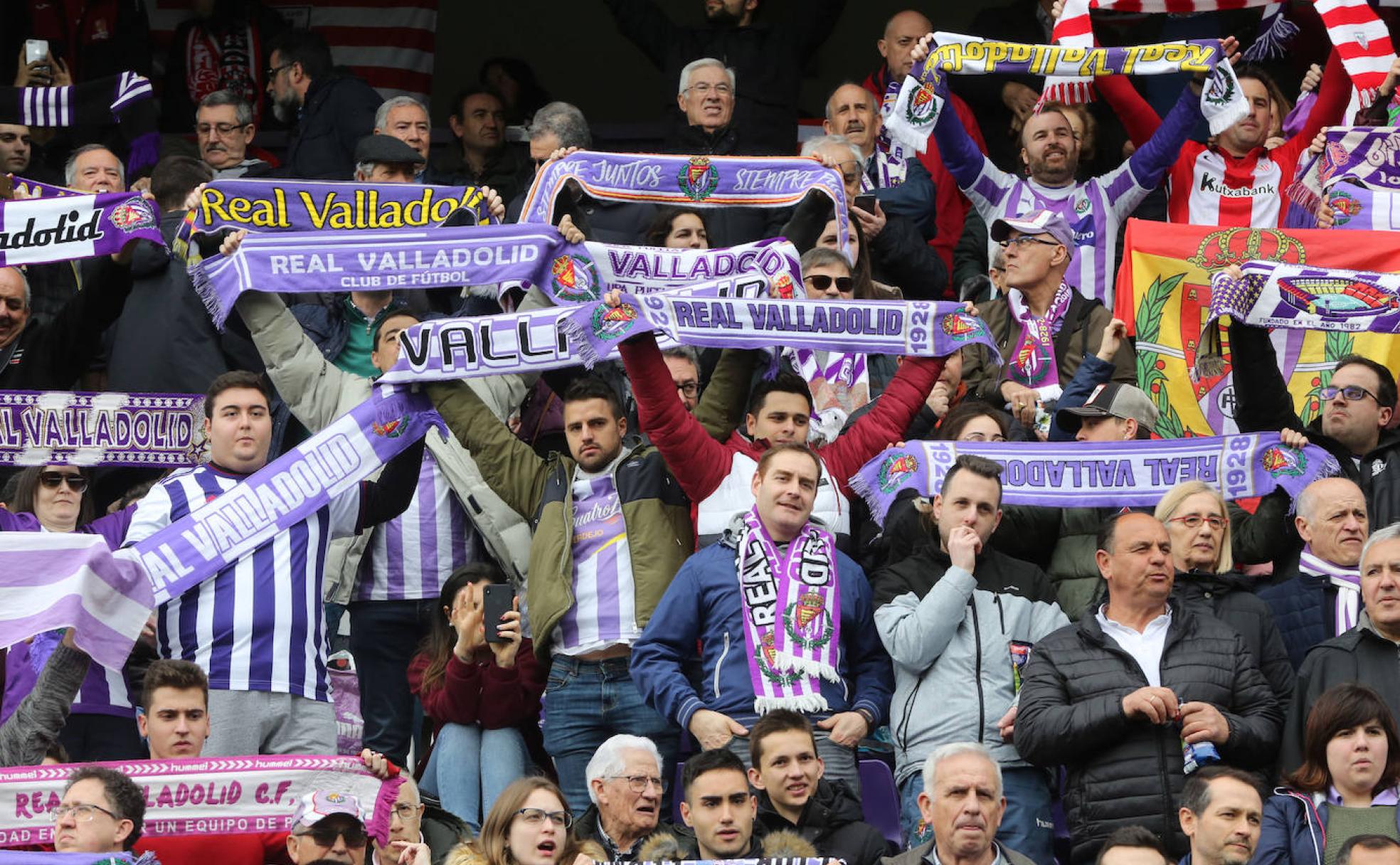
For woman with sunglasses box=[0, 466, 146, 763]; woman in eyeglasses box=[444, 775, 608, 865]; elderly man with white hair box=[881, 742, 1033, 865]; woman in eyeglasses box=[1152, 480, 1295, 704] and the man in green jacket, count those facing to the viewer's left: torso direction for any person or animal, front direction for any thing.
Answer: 0

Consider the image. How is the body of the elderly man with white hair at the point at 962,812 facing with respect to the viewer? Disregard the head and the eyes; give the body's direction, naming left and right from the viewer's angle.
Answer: facing the viewer

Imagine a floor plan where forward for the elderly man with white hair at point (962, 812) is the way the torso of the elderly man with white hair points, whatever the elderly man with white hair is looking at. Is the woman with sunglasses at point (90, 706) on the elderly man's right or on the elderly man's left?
on the elderly man's right

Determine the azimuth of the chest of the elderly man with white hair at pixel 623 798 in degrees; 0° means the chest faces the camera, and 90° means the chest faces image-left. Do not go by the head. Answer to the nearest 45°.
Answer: approximately 315°

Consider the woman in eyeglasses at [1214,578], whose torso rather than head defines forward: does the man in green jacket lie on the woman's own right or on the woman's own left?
on the woman's own right

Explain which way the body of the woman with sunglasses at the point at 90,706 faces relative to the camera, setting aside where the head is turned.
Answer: toward the camera

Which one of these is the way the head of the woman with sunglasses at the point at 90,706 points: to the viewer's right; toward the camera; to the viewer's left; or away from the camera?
toward the camera

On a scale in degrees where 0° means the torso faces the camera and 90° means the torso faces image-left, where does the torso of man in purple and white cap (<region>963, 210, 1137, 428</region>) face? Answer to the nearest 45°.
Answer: approximately 45°

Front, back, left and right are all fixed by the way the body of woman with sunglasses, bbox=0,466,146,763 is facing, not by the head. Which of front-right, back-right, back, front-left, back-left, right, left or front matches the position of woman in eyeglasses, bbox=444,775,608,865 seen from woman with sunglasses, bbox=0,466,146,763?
front-left

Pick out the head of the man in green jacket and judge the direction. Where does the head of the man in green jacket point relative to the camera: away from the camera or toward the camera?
toward the camera

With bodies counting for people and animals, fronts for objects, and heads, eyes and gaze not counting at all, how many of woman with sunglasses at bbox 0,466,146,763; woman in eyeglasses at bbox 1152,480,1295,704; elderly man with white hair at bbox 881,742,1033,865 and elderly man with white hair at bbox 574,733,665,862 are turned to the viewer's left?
0

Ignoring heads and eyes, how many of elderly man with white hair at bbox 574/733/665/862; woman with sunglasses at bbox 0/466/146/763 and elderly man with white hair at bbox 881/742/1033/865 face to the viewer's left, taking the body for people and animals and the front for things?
0
